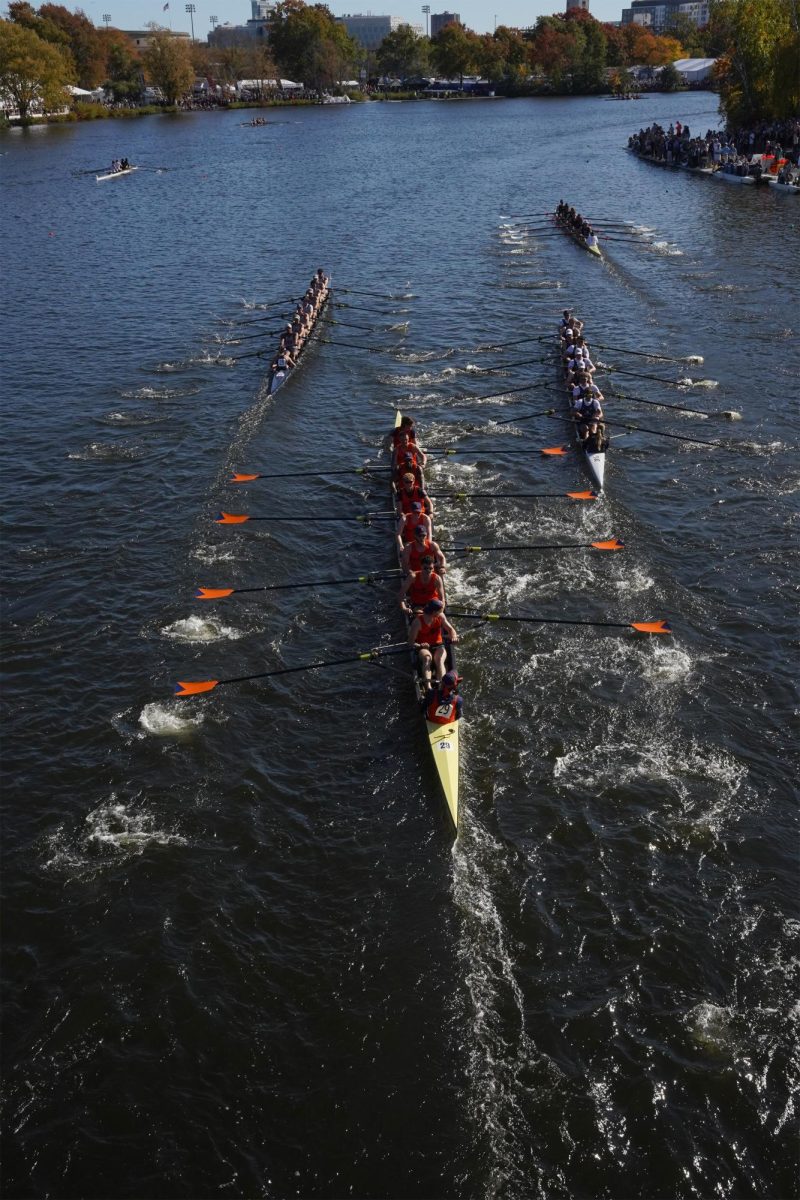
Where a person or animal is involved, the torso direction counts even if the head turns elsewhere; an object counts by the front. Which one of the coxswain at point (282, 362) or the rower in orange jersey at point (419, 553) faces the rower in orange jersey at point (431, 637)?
the rower in orange jersey at point (419, 553)

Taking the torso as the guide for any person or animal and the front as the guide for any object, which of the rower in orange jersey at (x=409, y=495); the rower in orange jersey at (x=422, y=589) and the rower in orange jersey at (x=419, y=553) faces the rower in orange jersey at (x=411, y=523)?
the rower in orange jersey at (x=409, y=495)

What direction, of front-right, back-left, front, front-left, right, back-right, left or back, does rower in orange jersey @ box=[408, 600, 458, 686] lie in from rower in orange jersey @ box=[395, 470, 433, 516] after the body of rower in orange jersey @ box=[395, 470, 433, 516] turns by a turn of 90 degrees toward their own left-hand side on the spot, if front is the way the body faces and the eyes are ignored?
right

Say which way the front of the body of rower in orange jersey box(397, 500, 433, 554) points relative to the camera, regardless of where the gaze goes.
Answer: toward the camera

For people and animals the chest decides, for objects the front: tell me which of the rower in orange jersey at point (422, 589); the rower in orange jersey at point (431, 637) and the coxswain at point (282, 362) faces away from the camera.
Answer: the coxswain

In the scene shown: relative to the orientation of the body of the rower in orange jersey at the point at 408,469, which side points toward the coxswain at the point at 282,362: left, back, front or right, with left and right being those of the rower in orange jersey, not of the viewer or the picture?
back

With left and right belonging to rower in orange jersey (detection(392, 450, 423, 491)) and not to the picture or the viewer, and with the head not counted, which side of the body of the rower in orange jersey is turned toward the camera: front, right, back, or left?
front

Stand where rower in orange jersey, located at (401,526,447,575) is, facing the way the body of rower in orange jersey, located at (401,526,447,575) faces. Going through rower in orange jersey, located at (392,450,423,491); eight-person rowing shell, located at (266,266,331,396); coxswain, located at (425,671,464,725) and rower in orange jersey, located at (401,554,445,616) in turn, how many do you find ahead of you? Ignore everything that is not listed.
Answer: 2

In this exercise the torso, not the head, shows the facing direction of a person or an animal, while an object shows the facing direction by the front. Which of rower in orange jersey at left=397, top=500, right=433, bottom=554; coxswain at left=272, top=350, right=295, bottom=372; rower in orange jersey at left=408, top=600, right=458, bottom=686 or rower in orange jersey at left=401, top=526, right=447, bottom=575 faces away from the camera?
the coxswain

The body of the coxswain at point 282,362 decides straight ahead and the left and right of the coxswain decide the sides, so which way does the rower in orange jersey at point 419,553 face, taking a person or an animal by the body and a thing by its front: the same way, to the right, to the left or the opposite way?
the opposite way

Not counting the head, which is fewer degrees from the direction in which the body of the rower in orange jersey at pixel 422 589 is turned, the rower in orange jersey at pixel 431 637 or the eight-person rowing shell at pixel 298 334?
the rower in orange jersey

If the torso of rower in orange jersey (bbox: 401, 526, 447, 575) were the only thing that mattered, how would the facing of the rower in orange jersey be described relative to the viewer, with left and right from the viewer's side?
facing the viewer

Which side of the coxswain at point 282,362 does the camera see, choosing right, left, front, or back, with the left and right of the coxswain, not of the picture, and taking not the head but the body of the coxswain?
back

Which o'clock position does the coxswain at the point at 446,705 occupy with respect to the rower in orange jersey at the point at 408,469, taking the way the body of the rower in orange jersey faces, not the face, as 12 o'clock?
The coxswain is roughly at 12 o'clock from the rower in orange jersey.

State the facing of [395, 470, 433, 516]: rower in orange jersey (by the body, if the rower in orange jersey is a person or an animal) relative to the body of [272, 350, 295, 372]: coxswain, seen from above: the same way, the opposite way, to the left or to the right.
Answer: the opposite way

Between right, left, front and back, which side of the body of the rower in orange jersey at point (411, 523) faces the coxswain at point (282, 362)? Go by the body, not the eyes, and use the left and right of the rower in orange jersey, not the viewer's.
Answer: back
